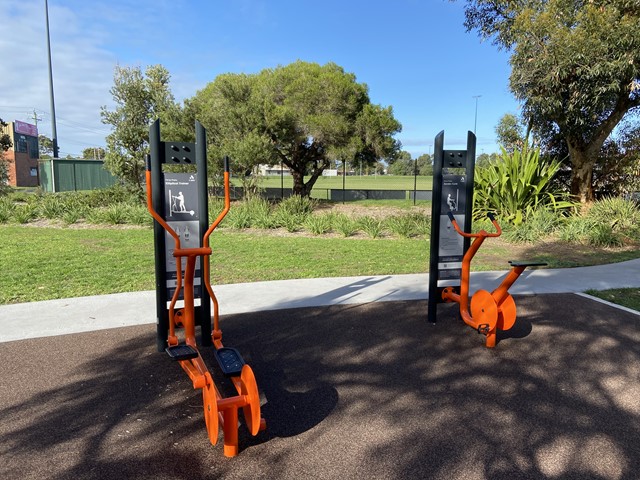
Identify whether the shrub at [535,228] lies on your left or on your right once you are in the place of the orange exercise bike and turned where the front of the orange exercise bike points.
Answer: on your right

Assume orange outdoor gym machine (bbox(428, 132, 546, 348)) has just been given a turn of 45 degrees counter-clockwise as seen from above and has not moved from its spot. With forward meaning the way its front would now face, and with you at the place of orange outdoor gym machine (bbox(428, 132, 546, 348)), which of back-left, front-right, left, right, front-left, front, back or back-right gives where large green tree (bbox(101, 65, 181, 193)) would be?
front-right

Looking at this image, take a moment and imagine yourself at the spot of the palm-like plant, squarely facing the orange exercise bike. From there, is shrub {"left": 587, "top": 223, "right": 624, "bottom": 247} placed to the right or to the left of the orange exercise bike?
left

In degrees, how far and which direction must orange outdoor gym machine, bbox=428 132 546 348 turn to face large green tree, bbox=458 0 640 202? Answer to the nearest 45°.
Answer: approximately 45° to its right

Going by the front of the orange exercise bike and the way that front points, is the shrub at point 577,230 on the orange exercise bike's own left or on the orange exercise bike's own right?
on the orange exercise bike's own right

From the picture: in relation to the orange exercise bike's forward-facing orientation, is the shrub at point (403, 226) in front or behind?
in front

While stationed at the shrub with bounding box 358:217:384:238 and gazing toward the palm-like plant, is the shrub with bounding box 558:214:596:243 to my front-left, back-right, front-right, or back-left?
front-right

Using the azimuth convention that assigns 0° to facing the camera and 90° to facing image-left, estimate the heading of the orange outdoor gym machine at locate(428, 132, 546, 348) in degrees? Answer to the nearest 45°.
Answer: approximately 135°

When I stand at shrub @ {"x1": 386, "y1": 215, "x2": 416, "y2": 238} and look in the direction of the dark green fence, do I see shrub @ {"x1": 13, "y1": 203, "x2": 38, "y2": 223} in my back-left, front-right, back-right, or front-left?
front-left
